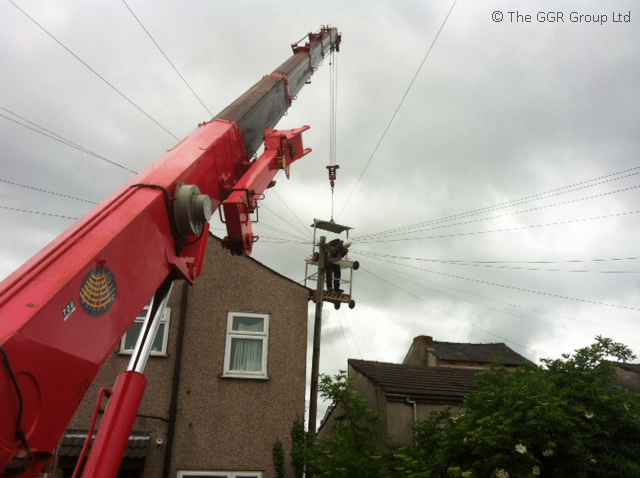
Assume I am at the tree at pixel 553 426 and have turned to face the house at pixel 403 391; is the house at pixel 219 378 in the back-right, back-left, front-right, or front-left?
front-left

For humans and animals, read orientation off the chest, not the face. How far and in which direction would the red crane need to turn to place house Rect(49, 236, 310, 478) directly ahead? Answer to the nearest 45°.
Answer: approximately 45° to its left

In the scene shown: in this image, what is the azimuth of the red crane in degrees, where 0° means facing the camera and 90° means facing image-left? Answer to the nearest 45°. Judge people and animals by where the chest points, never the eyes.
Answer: approximately 225°

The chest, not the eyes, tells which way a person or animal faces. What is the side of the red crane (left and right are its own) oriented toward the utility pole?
front

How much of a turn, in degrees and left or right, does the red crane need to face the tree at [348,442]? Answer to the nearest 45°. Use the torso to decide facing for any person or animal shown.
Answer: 0° — it already faces it

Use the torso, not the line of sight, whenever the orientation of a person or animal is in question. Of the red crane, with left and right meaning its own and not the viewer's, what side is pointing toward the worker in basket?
front

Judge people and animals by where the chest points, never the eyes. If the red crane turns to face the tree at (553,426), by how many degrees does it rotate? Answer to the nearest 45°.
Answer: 0° — it already faces it

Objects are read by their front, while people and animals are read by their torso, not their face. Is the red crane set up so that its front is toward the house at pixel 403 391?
yes

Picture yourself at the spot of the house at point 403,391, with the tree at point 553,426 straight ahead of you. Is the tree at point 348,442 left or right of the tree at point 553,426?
right

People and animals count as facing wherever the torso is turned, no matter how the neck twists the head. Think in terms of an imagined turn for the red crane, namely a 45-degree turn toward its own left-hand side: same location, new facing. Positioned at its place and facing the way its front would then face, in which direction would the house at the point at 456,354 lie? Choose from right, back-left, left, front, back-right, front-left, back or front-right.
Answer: front-right
